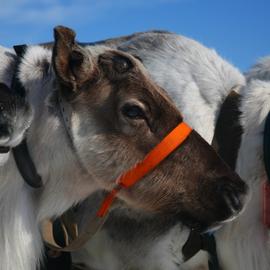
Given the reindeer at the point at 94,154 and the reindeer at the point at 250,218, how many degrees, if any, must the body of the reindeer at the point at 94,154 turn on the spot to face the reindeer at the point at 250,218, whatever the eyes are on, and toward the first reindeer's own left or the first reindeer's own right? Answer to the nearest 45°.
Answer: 0° — it already faces it

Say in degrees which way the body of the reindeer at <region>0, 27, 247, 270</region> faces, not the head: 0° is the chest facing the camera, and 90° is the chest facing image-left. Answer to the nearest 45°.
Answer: approximately 270°
